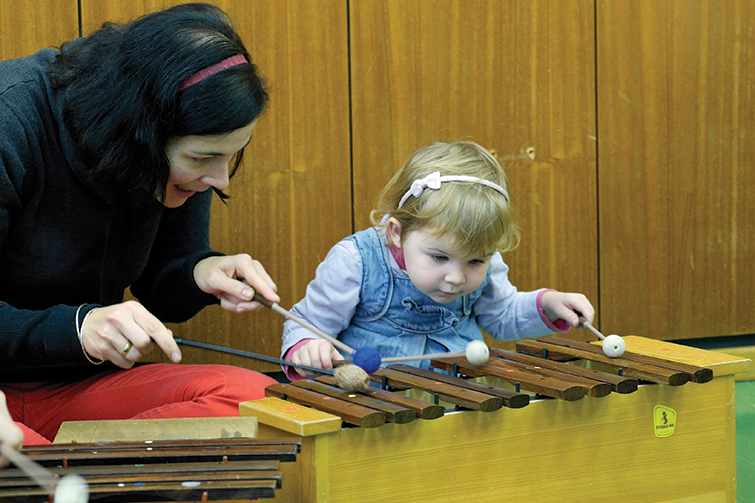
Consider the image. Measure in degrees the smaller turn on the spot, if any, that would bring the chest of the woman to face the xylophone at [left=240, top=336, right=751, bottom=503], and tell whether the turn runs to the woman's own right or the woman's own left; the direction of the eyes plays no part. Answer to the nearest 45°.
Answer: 0° — they already face it

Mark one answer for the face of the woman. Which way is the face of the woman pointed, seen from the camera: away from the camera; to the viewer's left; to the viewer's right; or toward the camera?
to the viewer's right

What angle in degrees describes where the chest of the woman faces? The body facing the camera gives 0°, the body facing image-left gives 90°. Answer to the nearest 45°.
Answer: approximately 315°

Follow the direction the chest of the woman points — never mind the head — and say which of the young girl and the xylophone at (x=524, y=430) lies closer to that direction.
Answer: the xylophone

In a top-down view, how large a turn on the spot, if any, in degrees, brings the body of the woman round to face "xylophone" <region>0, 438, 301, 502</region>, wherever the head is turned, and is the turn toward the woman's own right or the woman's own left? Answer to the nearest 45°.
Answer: approximately 45° to the woman's own right
